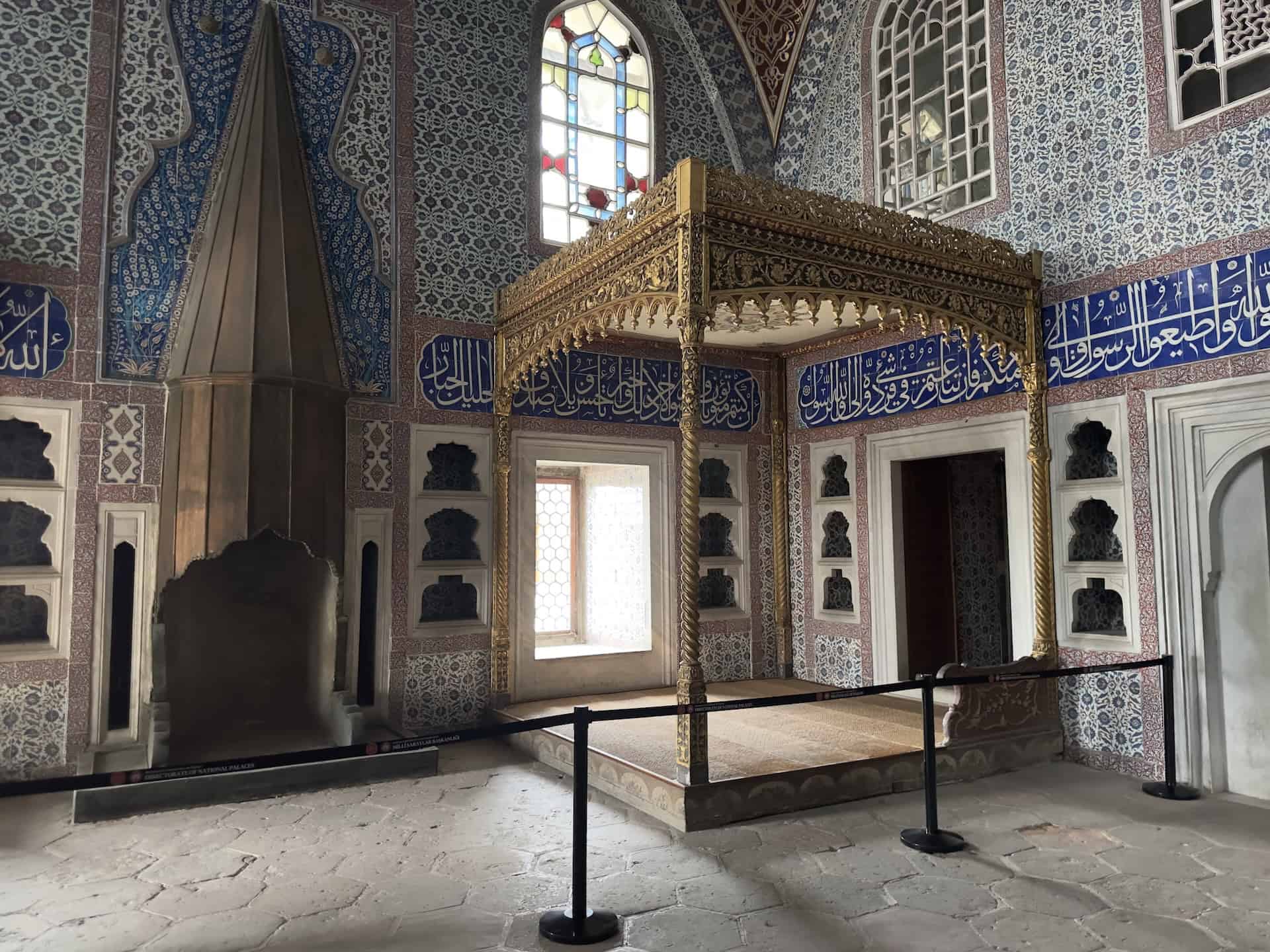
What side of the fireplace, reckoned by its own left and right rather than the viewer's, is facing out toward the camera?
front

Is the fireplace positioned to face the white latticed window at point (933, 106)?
no

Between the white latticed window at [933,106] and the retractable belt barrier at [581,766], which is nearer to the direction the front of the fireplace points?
the retractable belt barrier

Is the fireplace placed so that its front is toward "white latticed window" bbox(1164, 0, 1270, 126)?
no

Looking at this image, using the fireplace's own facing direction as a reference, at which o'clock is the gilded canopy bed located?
The gilded canopy bed is roughly at 10 o'clock from the fireplace.

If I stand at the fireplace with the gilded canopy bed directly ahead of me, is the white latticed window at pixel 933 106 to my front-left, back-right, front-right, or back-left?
front-left

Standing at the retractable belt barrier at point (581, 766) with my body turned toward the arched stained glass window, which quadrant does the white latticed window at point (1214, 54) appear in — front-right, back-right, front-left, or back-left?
front-right

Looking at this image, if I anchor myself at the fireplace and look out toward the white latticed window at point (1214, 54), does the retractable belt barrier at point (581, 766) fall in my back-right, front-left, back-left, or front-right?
front-right

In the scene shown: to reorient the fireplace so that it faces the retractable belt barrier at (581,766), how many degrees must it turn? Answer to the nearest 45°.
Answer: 0° — it already faces it

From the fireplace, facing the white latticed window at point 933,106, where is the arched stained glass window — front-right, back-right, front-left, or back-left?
front-left

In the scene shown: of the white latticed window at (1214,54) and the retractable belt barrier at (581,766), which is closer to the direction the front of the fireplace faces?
the retractable belt barrier

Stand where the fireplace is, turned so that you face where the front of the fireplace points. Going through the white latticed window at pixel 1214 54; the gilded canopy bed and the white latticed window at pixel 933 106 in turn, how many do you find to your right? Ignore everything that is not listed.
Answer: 0
